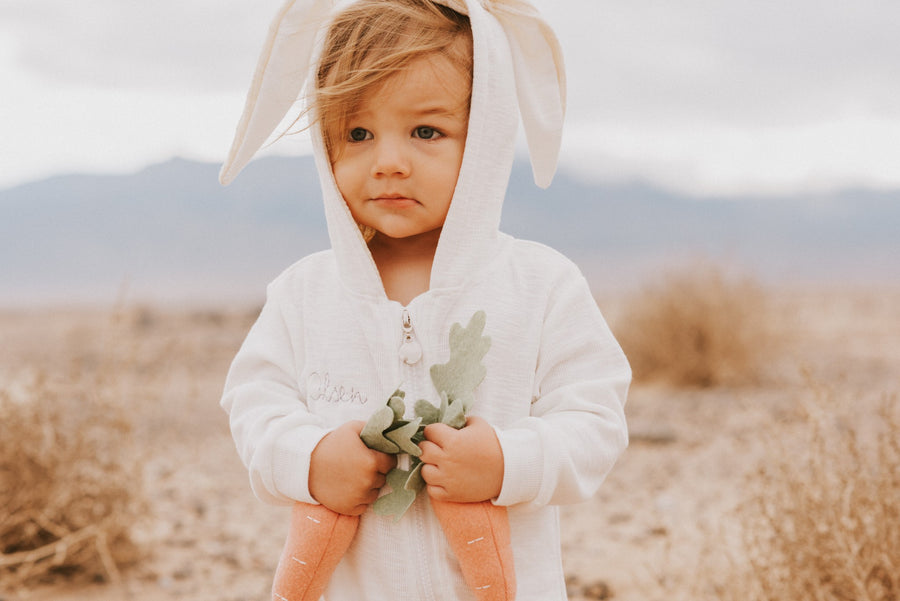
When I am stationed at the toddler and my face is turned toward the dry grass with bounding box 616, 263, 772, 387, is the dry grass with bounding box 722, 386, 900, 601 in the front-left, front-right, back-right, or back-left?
front-right

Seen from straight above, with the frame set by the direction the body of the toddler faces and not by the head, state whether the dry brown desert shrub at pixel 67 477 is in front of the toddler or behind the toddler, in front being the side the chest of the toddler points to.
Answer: behind

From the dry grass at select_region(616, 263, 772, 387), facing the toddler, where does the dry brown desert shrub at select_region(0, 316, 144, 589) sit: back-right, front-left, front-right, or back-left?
front-right

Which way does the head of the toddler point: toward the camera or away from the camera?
toward the camera

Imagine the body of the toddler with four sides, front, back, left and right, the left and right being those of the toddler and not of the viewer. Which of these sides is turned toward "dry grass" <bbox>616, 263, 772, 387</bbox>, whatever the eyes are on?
back

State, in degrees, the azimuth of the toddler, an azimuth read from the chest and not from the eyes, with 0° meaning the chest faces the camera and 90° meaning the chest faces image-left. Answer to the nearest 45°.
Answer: approximately 0°

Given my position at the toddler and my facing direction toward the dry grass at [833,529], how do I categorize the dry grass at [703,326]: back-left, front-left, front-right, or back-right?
front-left

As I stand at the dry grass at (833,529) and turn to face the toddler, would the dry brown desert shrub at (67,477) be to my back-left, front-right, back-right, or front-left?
front-right

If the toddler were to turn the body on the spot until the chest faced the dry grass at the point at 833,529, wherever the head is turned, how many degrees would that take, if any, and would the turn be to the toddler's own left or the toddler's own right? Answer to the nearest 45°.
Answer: approximately 135° to the toddler's own left
